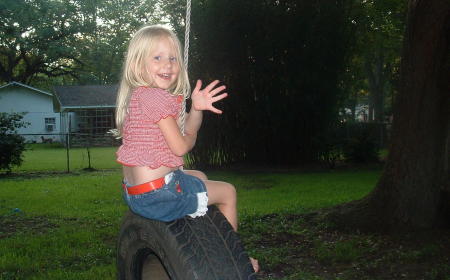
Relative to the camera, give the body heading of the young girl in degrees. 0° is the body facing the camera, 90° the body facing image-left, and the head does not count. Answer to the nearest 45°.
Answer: approximately 270°

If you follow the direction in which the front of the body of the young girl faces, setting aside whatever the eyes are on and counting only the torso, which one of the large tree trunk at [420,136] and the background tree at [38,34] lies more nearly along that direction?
the large tree trunk
